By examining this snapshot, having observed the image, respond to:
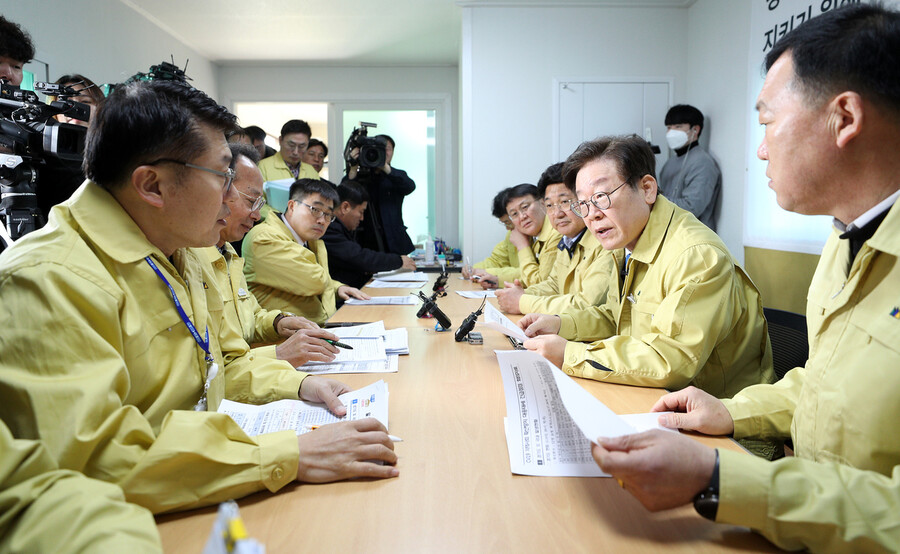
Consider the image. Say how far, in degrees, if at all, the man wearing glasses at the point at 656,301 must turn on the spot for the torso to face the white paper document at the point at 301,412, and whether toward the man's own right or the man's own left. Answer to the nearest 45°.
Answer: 0° — they already face it

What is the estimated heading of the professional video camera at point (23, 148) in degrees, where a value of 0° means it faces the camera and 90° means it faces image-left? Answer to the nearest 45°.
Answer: approximately 270°

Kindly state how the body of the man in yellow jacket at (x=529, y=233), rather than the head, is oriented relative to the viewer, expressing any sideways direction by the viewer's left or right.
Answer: facing the viewer and to the left of the viewer

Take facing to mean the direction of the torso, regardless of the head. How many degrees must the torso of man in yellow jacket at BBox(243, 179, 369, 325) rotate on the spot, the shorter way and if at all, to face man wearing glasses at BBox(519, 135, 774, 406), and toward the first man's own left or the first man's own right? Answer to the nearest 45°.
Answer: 0° — they already face them

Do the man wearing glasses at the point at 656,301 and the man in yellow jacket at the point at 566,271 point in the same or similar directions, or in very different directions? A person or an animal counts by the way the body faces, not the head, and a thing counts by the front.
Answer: same or similar directions

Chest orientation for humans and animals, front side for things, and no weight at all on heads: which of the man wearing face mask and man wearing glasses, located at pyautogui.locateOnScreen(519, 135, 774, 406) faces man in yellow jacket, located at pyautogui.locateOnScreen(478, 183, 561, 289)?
the man wearing face mask

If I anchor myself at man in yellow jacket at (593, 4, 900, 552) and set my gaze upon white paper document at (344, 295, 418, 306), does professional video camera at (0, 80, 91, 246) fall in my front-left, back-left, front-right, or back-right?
front-left

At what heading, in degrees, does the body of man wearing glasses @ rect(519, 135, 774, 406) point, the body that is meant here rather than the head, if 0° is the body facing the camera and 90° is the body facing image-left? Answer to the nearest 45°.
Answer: approximately 45°

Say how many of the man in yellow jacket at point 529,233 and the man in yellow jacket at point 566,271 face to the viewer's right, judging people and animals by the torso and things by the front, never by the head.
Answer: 0

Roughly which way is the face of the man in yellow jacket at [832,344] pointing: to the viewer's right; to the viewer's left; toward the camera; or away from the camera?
to the viewer's left

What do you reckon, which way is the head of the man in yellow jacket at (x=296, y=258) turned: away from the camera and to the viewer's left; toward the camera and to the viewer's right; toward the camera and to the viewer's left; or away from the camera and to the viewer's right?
toward the camera and to the viewer's right
